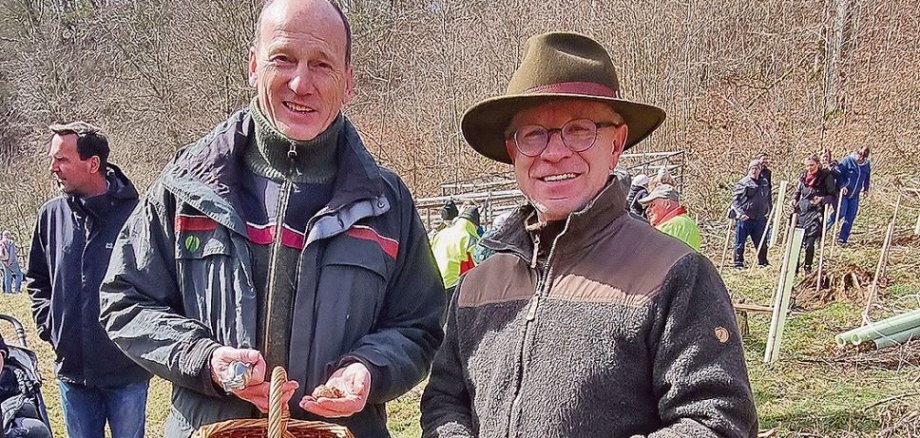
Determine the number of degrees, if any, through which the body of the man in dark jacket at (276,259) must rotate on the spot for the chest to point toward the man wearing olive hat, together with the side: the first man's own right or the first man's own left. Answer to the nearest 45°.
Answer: approximately 45° to the first man's own left

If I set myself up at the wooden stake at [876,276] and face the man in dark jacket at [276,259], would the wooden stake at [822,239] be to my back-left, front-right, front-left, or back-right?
back-right

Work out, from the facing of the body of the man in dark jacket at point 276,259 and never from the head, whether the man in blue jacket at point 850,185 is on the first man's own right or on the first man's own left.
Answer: on the first man's own left

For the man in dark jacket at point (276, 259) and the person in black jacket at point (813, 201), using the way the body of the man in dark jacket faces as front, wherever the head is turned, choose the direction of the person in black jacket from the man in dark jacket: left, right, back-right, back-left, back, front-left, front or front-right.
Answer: back-left

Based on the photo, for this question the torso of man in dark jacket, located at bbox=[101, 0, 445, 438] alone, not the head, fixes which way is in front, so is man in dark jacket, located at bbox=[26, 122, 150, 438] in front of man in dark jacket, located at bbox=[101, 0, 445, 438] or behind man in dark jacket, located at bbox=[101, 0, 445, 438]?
behind

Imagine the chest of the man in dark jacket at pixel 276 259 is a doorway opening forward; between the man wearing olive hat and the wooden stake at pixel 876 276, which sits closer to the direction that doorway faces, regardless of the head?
the man wearing olive hat
